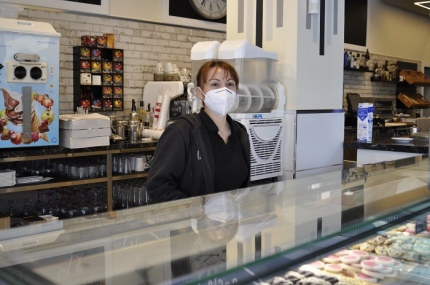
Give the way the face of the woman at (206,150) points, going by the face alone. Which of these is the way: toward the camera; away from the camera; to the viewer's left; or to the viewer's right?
toward the camera

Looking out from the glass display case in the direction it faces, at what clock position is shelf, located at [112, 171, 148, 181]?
The shelf is roughly at 7 o'clock from the glass display case.

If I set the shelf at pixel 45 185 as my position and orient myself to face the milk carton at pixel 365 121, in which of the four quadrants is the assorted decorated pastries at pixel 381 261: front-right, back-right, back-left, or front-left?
front-right

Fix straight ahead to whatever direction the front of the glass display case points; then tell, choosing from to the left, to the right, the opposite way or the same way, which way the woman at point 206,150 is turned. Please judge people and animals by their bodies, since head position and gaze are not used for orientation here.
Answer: the same way

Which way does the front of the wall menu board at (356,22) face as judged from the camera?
facing the viewer and to the left of the viewer

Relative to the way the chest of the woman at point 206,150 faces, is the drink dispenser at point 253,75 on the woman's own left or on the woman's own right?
on the woman's own left

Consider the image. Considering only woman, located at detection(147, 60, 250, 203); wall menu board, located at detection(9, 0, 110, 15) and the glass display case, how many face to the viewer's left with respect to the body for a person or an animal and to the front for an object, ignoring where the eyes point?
0

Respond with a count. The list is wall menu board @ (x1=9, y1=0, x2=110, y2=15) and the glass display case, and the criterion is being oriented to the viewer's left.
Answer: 0

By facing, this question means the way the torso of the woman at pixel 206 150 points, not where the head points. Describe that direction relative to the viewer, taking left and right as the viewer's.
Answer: facing the viewer and to the right of the viewer

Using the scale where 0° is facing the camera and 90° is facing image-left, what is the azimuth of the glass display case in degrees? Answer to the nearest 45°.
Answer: approximately 315°

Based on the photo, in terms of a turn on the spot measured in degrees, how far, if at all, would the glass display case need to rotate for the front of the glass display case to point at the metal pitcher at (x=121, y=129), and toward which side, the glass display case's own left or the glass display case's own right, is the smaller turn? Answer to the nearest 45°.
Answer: approximately 135° to the glass display case's own left

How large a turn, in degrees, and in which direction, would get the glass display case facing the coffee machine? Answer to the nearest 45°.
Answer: approximately 135° to its left

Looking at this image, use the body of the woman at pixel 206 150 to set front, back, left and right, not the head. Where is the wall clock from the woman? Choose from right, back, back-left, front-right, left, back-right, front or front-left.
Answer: back-left

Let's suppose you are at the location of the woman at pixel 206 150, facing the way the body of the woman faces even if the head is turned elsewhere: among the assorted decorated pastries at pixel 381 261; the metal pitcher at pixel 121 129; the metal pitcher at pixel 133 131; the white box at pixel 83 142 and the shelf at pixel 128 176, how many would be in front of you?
1

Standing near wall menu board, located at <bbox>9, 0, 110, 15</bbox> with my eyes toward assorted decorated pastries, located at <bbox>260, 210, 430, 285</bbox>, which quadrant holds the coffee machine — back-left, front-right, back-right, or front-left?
front-left

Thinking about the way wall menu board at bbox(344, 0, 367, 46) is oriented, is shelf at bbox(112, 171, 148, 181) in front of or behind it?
in front

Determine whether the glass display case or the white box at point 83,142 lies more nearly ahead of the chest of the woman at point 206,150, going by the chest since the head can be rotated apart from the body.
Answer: the glass display case
